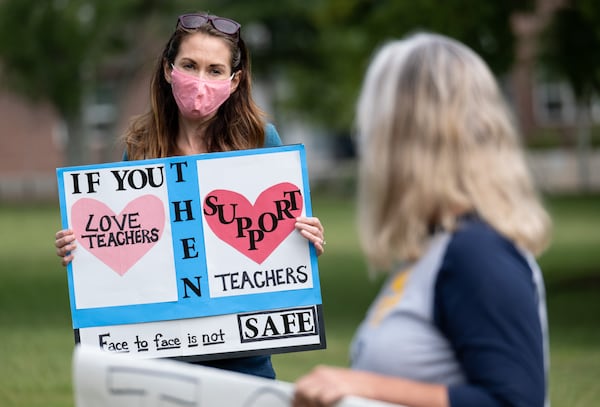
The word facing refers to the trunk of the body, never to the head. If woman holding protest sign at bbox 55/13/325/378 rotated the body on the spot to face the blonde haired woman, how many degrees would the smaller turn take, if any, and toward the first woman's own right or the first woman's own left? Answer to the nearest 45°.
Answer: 0° — they already face them

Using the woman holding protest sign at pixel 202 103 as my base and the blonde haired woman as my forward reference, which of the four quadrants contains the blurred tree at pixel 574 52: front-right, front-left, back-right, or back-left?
back-left

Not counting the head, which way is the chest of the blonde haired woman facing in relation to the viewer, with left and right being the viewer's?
facing to the left of the viewer

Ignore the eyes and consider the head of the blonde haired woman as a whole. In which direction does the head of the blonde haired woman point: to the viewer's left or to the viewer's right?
to the viewer's left

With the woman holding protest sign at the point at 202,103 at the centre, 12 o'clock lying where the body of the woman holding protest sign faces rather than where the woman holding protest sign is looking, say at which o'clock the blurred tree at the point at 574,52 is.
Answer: The blurred tree is roughly at 7 o'clock from the woman holding protest sign.

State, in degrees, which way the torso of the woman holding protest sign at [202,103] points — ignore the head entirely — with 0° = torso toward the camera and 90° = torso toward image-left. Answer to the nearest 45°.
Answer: approximately 0°

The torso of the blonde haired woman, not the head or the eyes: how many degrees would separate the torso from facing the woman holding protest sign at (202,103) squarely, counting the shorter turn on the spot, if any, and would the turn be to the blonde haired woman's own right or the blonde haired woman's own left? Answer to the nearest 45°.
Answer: approximately 45° to the blonde haired woman's own right

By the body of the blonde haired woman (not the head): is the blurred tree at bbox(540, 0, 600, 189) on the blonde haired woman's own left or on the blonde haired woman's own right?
on the blonde haired woman's own right

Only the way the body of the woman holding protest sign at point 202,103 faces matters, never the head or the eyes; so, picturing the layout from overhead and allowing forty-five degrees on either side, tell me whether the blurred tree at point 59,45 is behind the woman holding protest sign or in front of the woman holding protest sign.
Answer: behind

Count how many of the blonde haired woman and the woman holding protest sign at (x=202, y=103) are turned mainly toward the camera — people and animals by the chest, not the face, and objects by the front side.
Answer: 1
